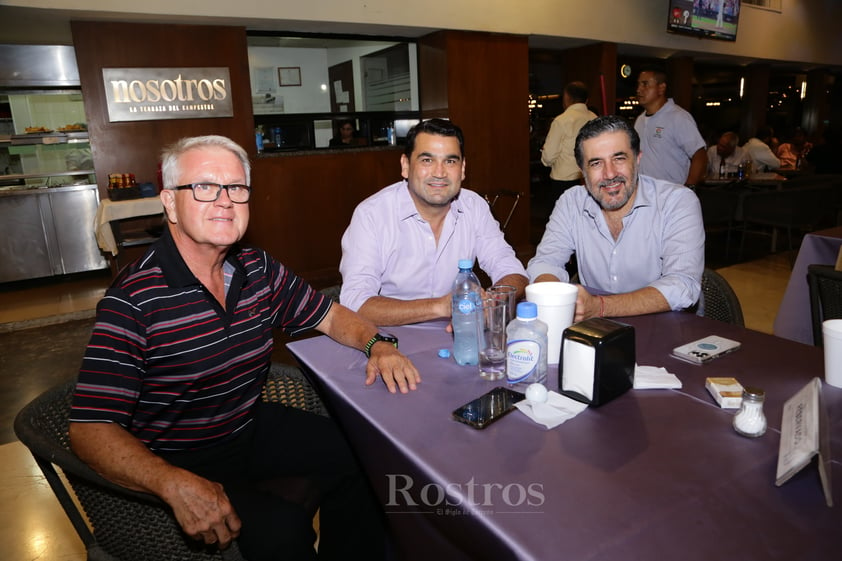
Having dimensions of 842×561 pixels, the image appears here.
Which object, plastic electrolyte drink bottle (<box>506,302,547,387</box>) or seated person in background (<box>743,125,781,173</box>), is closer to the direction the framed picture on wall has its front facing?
the plastic electrolyte drink bottle

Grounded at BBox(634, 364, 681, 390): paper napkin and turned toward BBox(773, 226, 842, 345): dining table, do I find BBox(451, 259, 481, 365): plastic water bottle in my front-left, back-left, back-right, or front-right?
back-left

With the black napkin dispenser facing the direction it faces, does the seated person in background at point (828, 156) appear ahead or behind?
behind

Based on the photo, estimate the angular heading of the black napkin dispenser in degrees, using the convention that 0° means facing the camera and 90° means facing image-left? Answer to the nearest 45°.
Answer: approximately 45°

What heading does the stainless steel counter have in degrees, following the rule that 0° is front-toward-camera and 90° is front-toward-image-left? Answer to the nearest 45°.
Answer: approximately 0°

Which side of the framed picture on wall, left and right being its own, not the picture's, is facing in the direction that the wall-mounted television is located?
left

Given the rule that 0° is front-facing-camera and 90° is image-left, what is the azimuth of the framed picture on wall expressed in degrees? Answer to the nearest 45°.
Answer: approximately 0°
